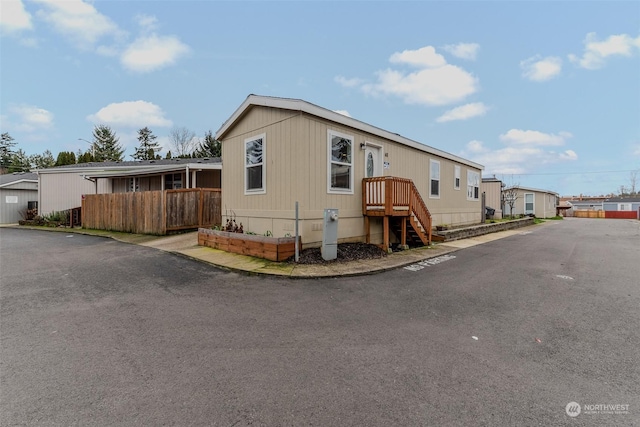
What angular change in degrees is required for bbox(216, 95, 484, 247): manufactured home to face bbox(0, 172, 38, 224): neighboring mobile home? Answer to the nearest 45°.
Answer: approximately 180°

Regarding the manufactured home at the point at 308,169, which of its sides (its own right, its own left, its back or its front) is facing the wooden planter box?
right

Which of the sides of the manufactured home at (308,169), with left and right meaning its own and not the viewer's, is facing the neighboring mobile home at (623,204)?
left

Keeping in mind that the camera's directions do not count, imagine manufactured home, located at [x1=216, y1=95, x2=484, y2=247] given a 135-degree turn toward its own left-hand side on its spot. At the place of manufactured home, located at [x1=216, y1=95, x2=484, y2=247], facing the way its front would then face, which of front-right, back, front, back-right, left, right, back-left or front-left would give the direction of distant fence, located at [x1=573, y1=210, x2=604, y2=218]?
front-right

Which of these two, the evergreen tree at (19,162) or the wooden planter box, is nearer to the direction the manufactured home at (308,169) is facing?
the wooden planter box

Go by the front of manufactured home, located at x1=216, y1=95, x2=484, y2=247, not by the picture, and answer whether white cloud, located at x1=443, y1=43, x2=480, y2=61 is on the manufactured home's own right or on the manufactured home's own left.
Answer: on the manufactured home's own left

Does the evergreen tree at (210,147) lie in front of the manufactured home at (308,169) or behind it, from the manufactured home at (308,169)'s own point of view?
behind

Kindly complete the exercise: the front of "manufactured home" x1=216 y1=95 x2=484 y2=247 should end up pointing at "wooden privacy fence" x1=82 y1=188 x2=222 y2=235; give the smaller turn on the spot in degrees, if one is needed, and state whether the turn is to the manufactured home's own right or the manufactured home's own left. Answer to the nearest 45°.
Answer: approximately 180°

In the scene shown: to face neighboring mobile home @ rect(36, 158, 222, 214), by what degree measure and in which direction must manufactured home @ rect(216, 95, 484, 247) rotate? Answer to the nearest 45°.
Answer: approximately 180°

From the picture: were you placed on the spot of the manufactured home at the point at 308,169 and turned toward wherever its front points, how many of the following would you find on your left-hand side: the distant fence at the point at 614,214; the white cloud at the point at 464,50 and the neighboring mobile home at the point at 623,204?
3

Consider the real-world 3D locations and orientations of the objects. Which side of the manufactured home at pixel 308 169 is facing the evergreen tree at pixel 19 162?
back

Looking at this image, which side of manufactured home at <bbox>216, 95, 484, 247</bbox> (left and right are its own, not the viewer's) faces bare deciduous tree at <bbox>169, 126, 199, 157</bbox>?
back

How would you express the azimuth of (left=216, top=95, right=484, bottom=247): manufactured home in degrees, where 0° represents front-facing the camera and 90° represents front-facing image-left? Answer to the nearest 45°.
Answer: approximately 315°

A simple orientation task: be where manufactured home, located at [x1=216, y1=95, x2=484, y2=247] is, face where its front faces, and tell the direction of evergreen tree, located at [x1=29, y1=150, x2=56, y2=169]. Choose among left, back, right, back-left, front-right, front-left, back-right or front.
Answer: back
